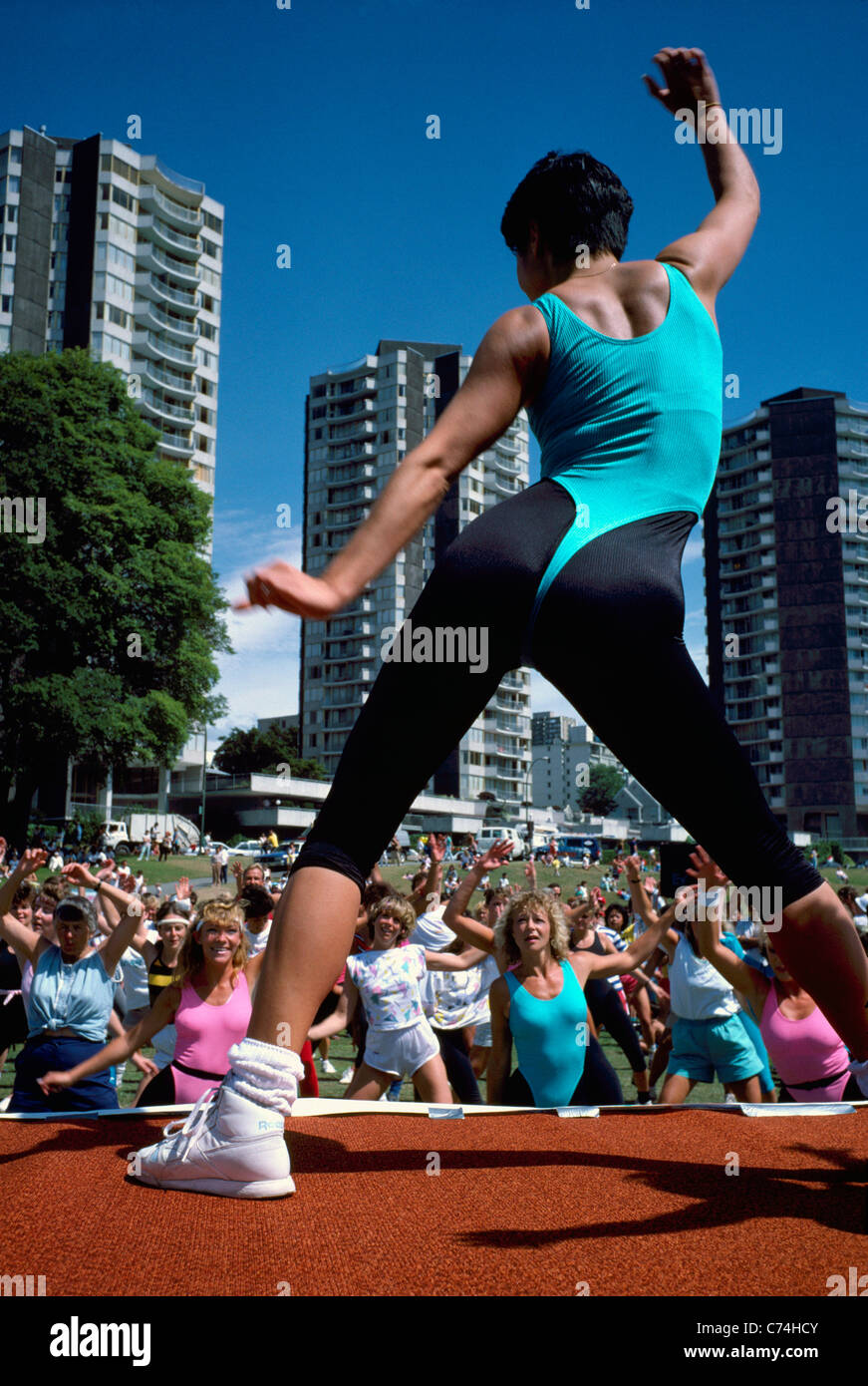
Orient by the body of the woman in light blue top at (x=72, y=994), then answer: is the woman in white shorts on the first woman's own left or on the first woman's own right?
on the first woman's own left

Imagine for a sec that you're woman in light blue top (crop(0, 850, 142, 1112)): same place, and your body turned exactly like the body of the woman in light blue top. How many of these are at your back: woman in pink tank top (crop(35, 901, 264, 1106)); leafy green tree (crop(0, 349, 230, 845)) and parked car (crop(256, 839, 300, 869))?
2

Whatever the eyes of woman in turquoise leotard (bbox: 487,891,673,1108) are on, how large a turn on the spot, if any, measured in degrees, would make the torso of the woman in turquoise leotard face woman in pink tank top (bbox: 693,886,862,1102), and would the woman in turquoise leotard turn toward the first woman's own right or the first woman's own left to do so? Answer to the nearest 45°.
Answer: approximately 90° to the first woman's own left

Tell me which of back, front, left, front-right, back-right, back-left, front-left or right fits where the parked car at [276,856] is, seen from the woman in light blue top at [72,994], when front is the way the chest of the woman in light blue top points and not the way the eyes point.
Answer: back

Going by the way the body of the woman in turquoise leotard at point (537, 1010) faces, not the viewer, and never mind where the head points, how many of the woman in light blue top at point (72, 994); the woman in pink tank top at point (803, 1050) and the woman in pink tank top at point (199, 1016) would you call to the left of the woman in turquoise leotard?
1

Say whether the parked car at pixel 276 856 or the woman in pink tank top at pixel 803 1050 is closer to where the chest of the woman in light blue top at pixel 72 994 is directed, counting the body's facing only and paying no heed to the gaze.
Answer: the woman in pink tank top

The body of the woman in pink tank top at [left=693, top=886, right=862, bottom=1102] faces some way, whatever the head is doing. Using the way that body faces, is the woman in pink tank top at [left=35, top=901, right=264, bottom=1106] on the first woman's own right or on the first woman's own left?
on the first woman's own right

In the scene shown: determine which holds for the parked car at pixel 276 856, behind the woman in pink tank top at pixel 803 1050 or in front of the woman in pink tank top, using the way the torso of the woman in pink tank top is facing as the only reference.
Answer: behind

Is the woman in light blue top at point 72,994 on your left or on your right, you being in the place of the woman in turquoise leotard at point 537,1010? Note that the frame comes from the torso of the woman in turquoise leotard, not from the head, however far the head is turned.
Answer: on your right
